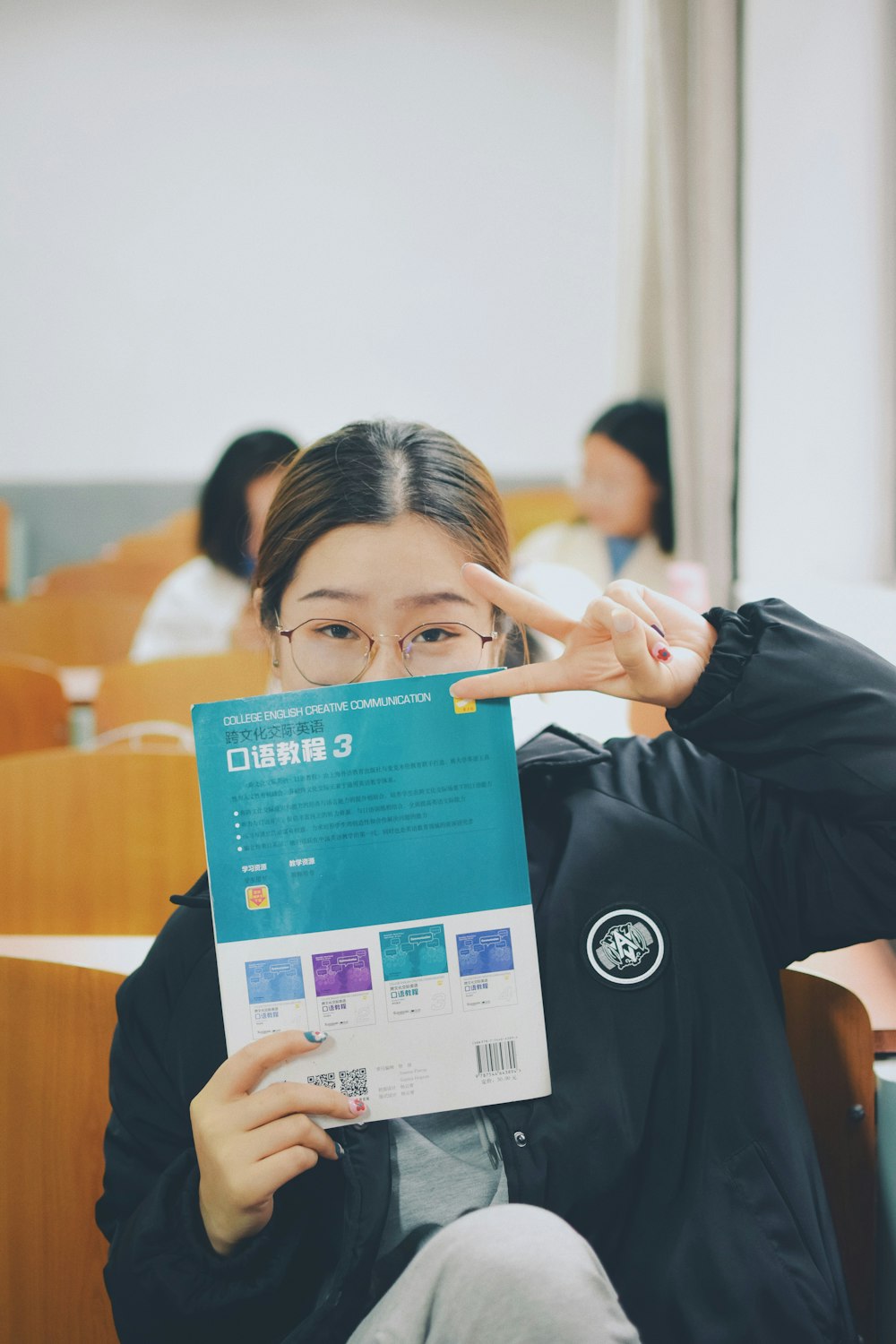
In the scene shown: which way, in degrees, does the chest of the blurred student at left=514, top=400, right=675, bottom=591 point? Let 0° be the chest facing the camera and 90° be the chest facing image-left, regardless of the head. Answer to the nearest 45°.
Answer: approximately 45°

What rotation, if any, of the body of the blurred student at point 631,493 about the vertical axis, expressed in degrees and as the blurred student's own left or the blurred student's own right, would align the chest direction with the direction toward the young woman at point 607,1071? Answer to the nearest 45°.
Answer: approximately 45° to the blurred student's own left

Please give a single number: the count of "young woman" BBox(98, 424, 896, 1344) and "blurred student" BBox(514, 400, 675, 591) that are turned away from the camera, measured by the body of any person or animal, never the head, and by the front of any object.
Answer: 0

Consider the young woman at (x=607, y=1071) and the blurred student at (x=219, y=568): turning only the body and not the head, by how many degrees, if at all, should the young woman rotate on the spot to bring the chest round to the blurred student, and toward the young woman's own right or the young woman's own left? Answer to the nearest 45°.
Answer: approximately 180°

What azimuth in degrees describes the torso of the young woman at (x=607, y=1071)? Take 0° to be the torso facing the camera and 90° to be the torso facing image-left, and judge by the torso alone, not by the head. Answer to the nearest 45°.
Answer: approximately 0°

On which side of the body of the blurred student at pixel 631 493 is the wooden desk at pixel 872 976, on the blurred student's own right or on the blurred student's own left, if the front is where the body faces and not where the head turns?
on the blurred student's own left

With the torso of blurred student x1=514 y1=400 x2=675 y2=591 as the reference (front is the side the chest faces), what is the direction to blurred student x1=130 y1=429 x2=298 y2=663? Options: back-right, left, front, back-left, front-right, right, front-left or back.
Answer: front-right

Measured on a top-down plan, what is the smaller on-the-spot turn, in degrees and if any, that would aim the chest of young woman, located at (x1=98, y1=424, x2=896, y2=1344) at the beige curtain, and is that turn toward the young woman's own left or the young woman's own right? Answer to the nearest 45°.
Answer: approximately 180°
